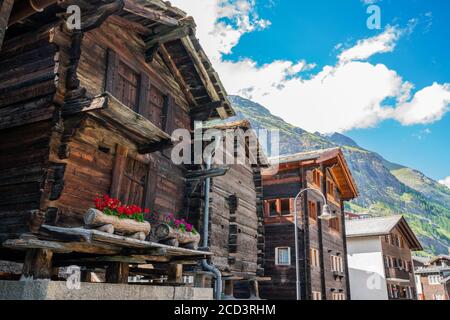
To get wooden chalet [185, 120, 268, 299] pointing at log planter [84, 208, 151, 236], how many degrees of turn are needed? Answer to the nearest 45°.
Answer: approximately 45° to its right

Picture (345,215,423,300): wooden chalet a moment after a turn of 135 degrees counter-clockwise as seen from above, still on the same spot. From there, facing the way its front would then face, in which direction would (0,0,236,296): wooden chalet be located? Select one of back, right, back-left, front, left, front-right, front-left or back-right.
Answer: back

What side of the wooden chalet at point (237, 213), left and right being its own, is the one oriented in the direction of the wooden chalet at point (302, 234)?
left

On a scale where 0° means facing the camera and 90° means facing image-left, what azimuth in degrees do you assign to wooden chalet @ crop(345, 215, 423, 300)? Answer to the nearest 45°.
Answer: approximately 315°

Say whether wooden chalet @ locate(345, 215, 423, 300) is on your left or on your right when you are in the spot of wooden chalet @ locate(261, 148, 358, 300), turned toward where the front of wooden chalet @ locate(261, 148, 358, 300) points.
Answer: on your left

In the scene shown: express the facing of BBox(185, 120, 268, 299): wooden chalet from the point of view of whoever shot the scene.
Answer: facing the viewer and to the right of the viewer

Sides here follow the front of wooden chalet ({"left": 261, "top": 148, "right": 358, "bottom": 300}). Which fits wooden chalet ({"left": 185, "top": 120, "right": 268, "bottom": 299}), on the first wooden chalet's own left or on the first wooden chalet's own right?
on the first wooden chalet's own right

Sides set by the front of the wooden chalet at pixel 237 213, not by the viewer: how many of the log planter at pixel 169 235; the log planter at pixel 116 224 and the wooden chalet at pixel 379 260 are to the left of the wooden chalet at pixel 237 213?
1

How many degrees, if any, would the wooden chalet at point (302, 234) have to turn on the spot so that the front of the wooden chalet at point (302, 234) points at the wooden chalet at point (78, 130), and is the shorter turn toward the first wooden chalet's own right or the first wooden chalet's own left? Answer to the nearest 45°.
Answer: approximately 45° to the first wooden chalet's own right

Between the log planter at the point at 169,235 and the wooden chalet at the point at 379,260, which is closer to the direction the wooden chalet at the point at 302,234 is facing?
the log planter
